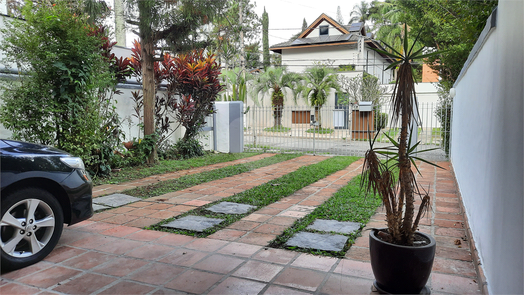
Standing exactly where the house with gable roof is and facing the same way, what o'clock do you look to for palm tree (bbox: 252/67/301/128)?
The palm tree is roughly at 1 o'clock from the house with gable roof.

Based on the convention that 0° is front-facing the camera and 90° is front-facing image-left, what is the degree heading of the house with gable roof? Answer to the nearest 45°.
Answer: approximately 0°

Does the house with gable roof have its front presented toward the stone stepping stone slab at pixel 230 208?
yes

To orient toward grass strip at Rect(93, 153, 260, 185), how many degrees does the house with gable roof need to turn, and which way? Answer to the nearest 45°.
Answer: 0° — it already faces it

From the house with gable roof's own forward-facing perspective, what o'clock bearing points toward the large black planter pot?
The large black planter pot is roughly at 12 o'clock from the house with gable roof.

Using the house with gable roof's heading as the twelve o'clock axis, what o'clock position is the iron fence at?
The iron fence is roughly at 12 o'clock from the house with gable roof.
